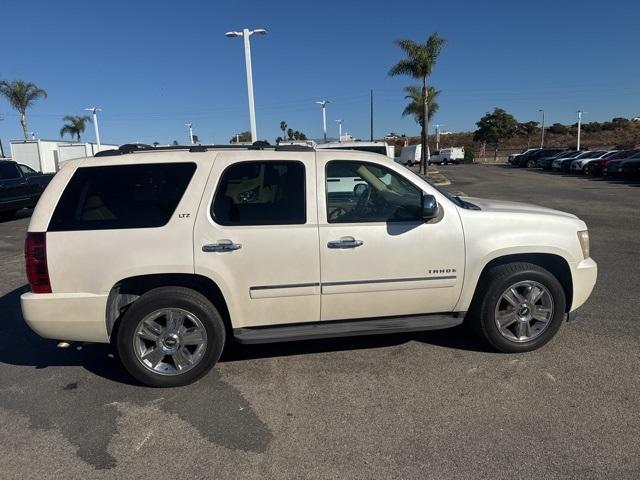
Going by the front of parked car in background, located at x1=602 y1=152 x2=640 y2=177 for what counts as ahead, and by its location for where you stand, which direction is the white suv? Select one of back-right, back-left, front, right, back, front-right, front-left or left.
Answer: front-left

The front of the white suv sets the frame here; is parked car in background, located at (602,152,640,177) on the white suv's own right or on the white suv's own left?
on the white suv's own left

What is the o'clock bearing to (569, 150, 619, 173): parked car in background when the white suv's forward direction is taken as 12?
The parked car in background is roughly at 10 o'clock from the white suv.

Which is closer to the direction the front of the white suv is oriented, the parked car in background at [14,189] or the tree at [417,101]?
the tree

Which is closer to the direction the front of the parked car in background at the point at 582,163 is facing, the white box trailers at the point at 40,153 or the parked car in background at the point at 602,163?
the white box trailers

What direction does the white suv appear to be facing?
to the viewer's right

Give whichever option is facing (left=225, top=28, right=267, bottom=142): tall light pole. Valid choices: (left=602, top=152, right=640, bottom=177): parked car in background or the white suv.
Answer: the parked car in background

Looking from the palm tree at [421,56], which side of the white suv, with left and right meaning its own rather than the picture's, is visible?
left

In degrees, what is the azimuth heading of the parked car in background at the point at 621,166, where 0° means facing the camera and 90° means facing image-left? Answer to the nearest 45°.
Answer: approximately 45°

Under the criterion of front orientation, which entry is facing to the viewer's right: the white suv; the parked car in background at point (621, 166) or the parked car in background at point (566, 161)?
the white suv

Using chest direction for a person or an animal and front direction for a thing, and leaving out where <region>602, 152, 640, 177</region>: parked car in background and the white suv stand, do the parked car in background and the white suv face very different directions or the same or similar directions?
very different directions

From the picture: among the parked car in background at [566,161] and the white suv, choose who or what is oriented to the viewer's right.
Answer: the white suv

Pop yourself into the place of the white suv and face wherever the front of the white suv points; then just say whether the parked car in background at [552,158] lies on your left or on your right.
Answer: on your left
